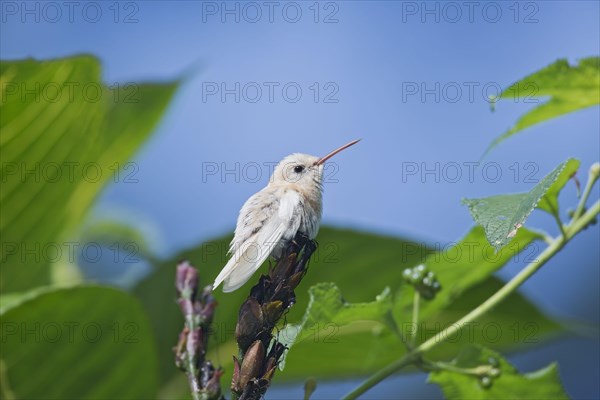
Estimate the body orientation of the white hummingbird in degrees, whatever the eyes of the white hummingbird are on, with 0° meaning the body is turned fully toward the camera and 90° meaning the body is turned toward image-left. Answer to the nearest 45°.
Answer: approximately 270°

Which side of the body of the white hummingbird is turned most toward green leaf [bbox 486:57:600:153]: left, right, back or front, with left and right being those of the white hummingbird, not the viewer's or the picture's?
front

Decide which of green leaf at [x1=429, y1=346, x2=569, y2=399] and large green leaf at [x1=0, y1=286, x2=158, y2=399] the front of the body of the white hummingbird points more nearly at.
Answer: the green leaf

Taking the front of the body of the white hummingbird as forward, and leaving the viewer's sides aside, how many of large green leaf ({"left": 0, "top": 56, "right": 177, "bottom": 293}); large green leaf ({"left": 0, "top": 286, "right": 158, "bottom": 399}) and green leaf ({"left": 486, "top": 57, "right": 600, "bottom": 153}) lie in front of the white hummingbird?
1

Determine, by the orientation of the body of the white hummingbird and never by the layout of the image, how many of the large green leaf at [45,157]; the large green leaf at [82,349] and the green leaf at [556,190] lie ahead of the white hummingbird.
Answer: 1

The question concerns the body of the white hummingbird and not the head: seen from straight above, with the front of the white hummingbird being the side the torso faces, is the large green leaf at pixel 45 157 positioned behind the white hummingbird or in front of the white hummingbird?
behind

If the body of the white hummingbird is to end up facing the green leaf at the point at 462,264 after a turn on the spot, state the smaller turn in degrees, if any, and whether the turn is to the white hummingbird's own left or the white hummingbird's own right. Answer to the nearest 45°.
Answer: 0° — it already faces it

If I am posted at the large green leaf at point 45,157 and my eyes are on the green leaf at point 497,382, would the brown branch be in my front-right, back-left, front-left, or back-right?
front-right

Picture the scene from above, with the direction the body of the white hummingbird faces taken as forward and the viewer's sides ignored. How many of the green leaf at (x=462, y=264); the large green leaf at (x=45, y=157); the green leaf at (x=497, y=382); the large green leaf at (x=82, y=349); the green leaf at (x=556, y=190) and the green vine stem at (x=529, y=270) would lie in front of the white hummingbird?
4

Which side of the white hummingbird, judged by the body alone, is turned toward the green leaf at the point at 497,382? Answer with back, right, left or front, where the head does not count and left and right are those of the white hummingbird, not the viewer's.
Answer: front

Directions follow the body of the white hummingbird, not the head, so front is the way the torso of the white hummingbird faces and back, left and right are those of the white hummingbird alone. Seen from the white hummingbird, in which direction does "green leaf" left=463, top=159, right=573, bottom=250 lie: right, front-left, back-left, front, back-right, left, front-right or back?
front-right

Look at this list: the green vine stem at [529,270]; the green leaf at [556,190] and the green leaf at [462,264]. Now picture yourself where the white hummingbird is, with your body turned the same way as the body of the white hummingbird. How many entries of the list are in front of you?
3

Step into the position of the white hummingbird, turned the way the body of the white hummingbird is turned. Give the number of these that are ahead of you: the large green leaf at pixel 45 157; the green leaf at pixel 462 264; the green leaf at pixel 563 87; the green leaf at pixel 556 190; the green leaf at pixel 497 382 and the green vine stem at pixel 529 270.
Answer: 5

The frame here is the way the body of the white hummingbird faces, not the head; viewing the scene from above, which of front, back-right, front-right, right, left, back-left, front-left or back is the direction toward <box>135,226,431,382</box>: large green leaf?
left
